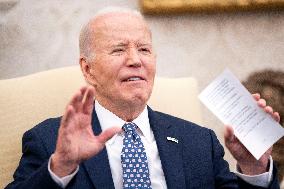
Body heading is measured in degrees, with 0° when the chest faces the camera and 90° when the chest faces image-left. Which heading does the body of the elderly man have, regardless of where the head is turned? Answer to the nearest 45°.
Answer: approximately 0°
